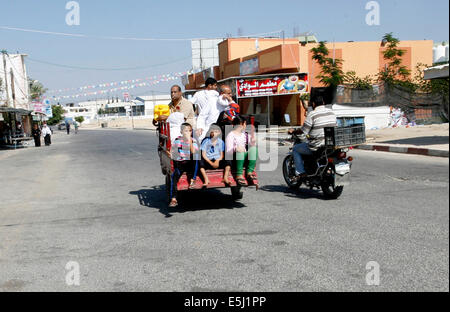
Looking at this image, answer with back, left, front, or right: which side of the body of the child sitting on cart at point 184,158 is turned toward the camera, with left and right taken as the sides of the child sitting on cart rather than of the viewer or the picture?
front

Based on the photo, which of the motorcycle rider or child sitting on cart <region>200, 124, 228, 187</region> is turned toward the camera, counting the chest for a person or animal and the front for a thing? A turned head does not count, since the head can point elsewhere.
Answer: the child sitting on cart

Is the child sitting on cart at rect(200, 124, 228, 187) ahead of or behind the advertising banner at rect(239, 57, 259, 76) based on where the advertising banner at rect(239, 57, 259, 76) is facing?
ahead

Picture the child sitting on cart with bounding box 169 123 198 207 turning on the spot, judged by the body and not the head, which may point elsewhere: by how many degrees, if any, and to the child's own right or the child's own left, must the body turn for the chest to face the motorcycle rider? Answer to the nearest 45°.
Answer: approximately 90° to the child's own left

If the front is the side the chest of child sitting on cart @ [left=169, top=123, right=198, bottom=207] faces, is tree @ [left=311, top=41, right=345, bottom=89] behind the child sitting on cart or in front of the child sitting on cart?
behind

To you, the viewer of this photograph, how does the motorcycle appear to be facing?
facing away from the viewer and to the left of the viewer

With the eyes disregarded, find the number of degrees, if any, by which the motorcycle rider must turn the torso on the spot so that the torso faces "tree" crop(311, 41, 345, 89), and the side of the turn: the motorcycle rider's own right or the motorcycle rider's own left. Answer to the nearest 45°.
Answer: approximately 45° to the motorcycle rider's own right

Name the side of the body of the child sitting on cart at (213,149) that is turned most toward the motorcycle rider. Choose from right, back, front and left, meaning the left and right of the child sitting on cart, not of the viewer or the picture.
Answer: left

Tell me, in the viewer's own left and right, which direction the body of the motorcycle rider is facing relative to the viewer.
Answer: facing away from the viewer and to the left of the viewer

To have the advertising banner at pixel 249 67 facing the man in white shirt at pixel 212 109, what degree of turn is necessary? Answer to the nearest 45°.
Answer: approximately 45° to its left

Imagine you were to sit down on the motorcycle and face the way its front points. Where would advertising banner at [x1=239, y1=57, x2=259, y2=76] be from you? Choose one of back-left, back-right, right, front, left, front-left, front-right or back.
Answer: front-right

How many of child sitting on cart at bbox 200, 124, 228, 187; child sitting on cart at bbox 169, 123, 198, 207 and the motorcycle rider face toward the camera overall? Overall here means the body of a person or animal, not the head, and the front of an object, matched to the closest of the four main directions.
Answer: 2

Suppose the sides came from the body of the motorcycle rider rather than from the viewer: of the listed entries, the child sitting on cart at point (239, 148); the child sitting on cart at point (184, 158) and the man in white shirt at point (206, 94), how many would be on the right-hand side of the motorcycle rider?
0
